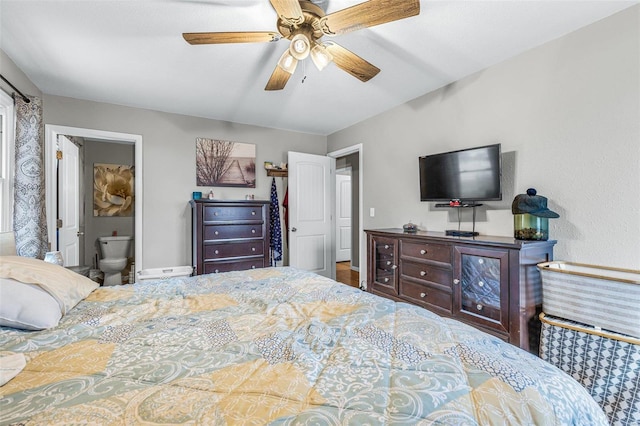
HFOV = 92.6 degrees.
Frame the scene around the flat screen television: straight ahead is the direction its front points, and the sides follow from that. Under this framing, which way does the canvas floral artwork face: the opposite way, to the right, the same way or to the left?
to the left

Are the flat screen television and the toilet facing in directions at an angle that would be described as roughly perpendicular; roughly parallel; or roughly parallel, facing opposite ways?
roughly perpendicular

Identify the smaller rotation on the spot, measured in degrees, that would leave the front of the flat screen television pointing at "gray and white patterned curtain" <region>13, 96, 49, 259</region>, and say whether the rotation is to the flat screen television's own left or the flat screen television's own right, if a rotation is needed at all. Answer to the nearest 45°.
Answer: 0° — it already faces it

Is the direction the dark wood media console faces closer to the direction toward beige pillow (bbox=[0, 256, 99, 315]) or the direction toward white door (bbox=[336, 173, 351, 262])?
the beige pillow

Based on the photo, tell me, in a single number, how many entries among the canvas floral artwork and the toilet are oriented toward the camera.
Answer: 2

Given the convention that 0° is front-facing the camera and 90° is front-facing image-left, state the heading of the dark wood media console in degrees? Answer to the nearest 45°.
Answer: approximately 45°

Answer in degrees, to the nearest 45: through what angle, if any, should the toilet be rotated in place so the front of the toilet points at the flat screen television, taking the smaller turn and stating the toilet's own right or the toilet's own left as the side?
approximately 45° to the toilet's own left

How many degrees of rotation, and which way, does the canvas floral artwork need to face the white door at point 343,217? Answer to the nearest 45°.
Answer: approximately 90° to its left

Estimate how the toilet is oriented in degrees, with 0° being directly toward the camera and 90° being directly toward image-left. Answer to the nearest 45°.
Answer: approximately 0°

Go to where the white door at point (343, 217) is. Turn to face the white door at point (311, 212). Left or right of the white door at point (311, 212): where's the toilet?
right
